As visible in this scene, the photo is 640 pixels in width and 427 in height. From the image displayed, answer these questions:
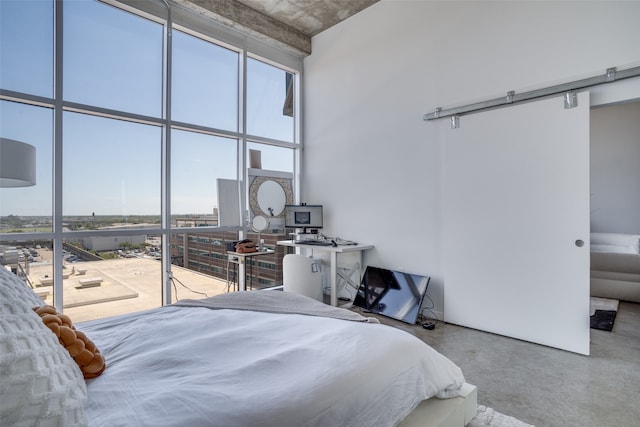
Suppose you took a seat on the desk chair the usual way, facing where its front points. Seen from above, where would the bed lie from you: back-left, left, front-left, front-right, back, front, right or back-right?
back-right

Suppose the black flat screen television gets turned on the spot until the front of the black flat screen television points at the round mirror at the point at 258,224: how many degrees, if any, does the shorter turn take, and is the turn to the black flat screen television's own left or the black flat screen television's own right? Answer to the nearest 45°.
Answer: approximately 45° to the black flat screen television's own right

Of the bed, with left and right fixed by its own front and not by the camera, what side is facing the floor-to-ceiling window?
left

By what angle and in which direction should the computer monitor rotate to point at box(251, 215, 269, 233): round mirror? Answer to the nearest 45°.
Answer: approximately 90° to its right

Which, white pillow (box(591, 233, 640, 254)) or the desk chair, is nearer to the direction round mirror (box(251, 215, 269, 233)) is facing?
the desk chair

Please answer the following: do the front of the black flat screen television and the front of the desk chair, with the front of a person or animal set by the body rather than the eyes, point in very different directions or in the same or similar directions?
very different directions

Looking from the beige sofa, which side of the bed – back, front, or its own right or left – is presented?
front

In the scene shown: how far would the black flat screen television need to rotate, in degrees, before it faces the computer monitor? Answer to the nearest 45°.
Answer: approximately 90° to its right

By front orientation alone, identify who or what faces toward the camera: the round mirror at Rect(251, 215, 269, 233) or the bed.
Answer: the round mirror

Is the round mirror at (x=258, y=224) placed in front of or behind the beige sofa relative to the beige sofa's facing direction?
in front

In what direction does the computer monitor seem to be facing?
toward the camera

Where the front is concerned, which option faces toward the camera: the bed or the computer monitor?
the computer monitor

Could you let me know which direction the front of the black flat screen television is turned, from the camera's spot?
facing the viewer and to the left of the viewer

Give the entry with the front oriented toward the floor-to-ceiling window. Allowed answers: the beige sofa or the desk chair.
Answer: the beige sofa

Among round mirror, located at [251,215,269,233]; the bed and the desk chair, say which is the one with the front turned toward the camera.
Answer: the round mirror

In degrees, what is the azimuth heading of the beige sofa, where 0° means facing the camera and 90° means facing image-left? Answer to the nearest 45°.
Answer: approximately 45°

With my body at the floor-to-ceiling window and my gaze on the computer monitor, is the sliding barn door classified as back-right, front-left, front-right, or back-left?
front-right

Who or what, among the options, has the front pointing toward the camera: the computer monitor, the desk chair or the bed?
the computer monitor

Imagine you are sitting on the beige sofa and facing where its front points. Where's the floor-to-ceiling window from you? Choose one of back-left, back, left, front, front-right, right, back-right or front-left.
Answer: front
